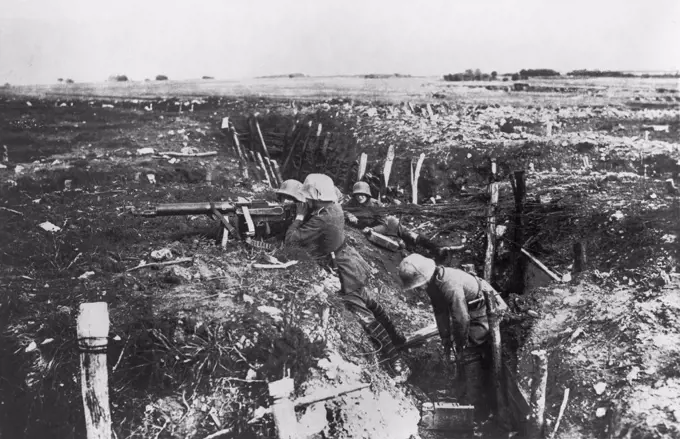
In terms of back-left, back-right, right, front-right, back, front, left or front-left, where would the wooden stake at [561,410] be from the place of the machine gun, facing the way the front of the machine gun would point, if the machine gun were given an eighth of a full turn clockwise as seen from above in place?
back

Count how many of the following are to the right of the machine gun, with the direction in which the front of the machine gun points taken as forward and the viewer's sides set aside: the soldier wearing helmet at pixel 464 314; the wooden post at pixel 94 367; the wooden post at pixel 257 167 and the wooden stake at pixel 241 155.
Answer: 2

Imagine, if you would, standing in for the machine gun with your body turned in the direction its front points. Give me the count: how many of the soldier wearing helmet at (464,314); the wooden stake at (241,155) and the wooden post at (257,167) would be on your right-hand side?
2

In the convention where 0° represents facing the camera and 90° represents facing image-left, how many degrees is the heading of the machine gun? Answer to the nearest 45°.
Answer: approximately 90°

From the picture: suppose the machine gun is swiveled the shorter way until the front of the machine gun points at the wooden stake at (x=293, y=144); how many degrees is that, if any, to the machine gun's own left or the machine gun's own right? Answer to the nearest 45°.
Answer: approximately 135° to the machine gun's own right

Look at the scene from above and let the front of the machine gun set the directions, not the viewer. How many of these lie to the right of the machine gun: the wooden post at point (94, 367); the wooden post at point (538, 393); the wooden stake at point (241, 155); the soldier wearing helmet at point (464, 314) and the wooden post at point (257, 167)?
2

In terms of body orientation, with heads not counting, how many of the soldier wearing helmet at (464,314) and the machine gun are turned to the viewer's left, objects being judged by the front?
2

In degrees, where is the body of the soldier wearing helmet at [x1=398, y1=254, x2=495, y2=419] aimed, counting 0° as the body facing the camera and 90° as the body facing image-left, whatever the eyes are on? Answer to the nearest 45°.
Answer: approximately 90°

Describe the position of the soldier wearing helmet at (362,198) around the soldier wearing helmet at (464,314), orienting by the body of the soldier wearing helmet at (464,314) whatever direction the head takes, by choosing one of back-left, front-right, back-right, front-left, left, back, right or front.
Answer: front-right
